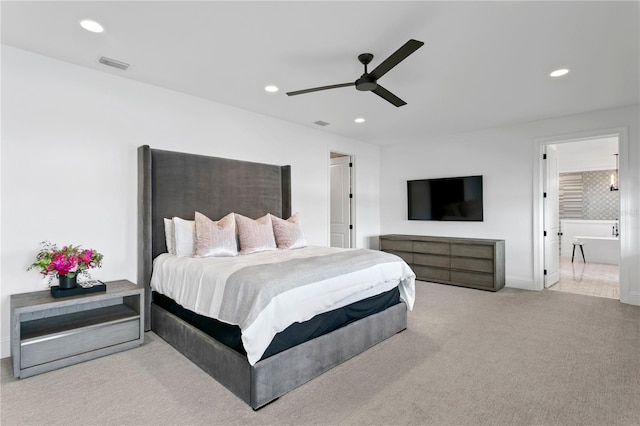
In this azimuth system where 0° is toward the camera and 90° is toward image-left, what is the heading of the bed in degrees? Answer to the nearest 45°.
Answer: approximately 315°

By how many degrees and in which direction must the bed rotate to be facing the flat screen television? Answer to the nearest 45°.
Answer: approximately 90° to its left

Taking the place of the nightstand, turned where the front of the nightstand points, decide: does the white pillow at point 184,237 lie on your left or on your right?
on your left

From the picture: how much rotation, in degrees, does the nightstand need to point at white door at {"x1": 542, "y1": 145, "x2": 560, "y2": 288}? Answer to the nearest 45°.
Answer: approximately 45° to its left

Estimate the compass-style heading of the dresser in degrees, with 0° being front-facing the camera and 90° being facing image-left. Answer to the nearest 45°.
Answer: approximately 45°

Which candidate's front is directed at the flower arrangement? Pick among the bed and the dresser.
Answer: the dresser

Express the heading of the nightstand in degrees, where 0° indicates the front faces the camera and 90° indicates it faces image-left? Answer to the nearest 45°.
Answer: approximately 315°

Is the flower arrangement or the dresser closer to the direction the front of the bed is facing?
the dresser
